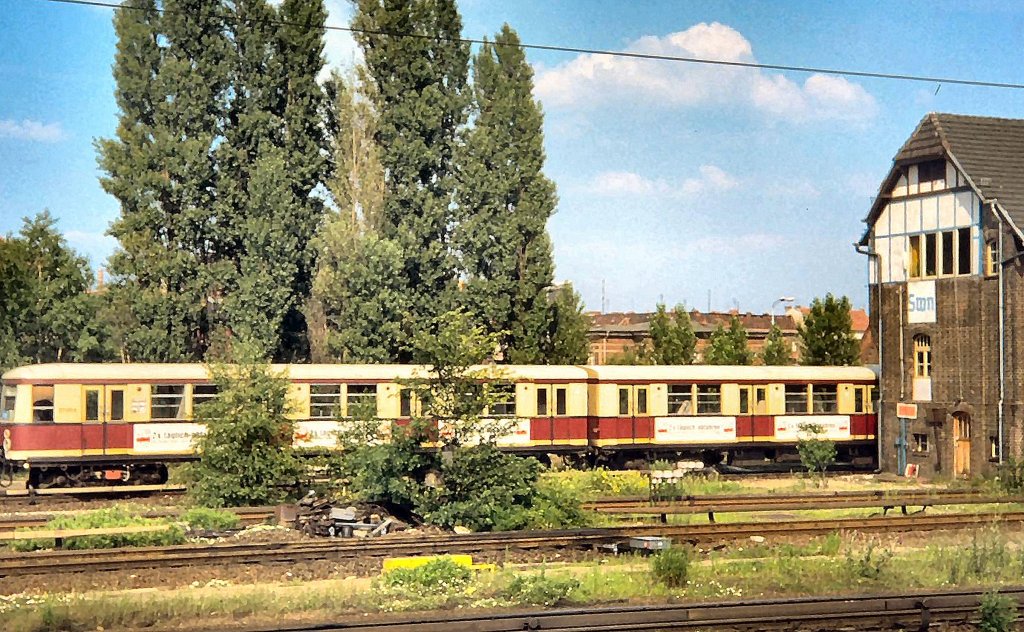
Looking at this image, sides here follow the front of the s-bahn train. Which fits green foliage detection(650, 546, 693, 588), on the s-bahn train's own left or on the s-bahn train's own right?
on the s-bahn train's own left

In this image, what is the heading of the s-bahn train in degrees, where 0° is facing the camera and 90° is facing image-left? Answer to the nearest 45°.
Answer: approximately 90°

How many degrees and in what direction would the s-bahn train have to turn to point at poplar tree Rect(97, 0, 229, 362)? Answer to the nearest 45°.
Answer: approximately 45° to its right

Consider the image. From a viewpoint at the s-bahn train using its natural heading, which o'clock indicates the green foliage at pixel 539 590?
The green foliage is roughly at 9 o'clock from the s-bahn train.

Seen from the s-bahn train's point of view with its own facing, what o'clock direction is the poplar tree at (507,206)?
The poplar tree is roughly at 3 o'clock from the s-bahn train.

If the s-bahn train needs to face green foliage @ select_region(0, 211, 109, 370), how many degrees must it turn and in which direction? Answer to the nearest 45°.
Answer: approximately 45° to its right

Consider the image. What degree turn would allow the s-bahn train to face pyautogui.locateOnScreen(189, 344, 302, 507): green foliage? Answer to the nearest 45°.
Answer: approximately 45° to its left

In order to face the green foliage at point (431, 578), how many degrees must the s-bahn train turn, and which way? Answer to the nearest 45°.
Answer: approximately 90° to its left

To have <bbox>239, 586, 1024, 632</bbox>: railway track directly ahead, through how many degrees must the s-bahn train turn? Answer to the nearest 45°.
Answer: approximately 90° to its left

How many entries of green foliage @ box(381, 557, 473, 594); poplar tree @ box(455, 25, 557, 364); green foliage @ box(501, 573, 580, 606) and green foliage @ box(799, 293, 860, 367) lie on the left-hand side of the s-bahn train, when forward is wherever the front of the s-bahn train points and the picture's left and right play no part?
2
